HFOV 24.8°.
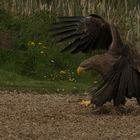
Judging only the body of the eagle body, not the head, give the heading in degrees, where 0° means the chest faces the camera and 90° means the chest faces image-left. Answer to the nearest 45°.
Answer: approximately 90°
